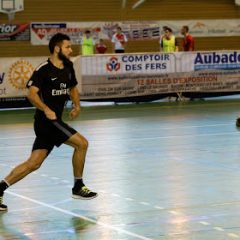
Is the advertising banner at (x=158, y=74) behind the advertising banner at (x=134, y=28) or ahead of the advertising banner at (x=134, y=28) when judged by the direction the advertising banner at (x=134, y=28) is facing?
ahead

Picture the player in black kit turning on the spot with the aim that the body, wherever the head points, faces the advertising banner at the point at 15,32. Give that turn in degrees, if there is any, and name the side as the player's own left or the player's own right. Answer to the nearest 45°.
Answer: approximately 135° to the player's own left

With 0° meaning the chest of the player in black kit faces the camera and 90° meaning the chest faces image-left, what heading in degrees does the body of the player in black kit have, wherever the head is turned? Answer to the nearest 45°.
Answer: approximately 315°

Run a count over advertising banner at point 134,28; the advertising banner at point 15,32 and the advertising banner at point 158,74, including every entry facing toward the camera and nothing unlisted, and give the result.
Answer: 3

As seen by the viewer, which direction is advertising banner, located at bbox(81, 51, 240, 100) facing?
toward the camera

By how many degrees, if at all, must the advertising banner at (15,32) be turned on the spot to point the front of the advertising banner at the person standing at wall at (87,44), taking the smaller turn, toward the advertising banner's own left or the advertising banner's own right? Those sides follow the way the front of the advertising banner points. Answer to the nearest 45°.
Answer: approximately 90° to the advertising banner's own left

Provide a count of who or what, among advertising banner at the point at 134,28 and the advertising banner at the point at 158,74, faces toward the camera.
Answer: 2

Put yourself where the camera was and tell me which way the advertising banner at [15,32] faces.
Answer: facing the viewer

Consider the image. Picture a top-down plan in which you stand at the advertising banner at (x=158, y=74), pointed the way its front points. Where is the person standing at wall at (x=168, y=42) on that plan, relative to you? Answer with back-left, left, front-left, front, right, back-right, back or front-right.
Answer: back

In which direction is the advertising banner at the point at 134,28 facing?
toward the camera

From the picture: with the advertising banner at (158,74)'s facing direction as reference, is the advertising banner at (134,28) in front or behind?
behind

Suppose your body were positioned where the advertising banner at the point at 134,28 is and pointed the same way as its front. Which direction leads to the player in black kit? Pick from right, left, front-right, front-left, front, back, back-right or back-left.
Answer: front

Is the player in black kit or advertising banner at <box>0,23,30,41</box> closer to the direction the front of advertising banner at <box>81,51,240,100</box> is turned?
the player in black kit
